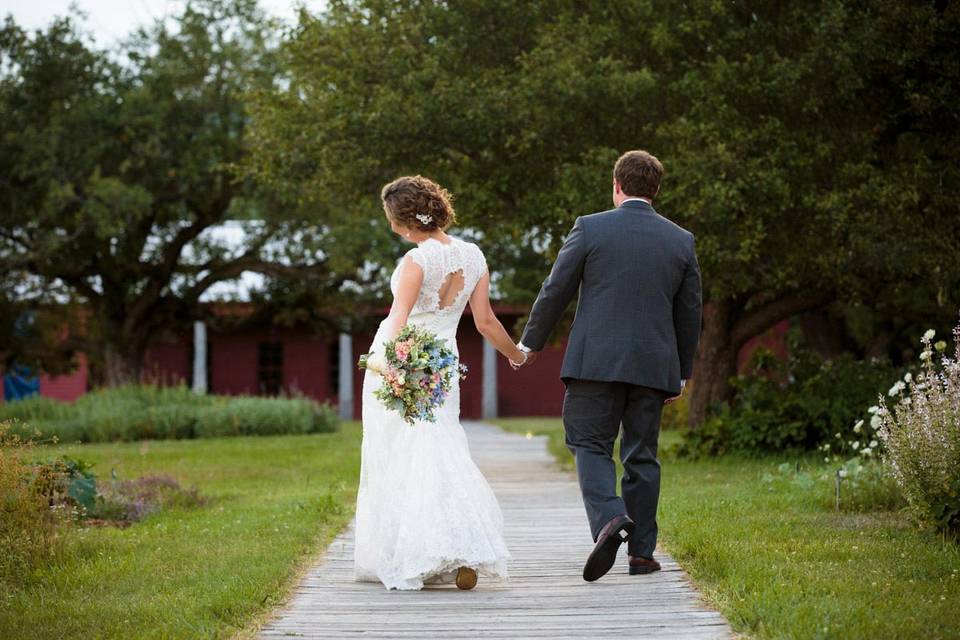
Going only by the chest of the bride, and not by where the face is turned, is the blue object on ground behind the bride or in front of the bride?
in front

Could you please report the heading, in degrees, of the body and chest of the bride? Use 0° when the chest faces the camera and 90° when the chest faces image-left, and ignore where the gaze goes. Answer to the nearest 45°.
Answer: approximately 135°

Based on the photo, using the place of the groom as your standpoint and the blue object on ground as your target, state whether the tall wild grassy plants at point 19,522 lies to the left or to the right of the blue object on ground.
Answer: left

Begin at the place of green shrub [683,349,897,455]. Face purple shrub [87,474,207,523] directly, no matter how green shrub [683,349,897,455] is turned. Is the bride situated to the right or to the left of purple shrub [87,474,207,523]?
left

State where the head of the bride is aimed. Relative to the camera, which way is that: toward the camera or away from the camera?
away from the camera
